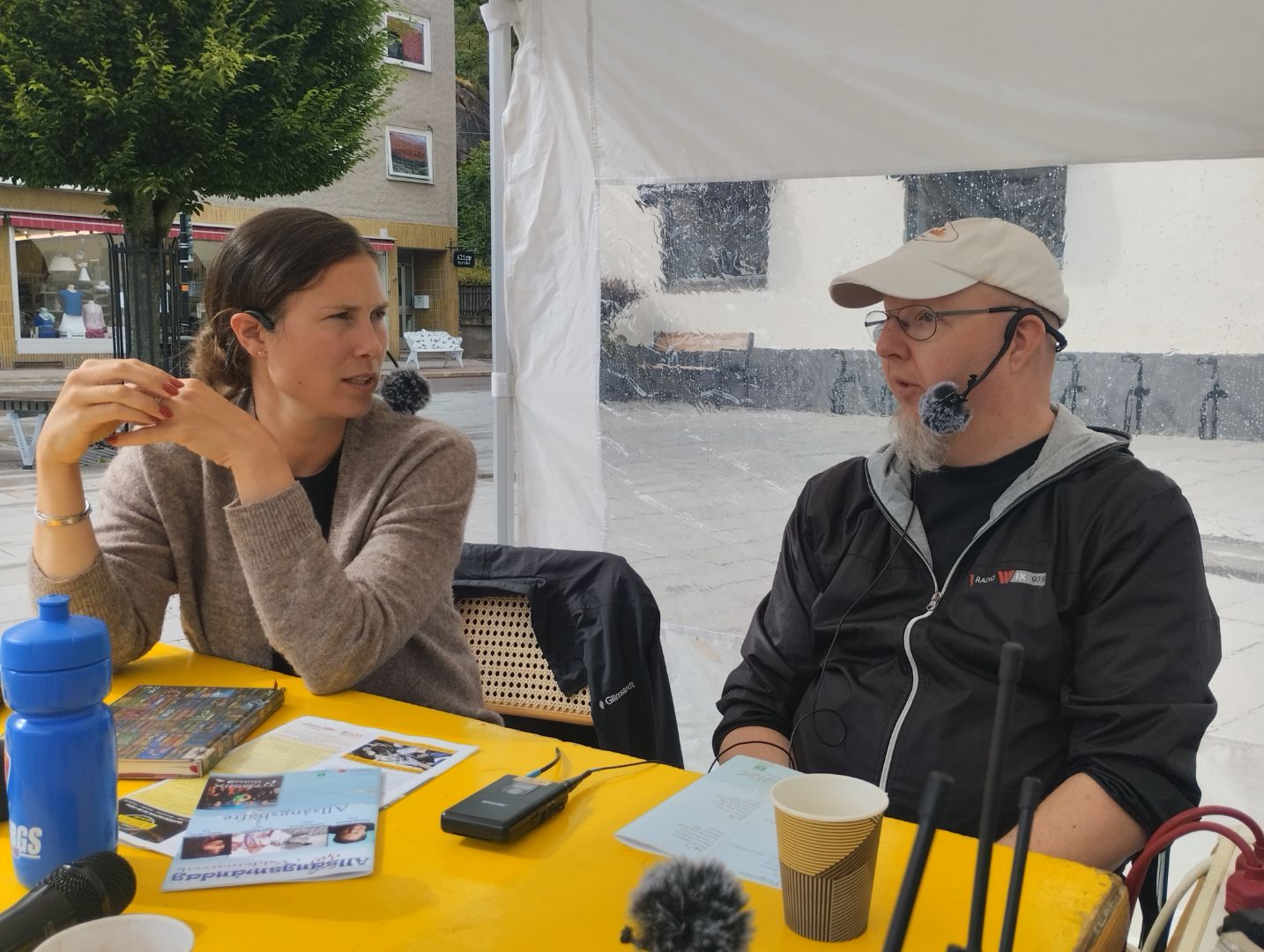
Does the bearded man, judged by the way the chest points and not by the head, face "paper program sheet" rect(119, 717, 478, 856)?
yes

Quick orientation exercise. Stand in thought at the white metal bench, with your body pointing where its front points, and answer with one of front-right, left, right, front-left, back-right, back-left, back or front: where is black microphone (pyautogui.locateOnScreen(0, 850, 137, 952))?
front-right

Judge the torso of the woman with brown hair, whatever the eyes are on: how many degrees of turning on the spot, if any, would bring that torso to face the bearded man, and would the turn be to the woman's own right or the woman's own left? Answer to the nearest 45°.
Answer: approximately 90° to the woman's own left

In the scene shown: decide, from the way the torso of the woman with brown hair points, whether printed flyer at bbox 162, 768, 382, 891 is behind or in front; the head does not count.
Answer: in front

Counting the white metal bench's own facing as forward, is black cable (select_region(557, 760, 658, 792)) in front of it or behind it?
in front

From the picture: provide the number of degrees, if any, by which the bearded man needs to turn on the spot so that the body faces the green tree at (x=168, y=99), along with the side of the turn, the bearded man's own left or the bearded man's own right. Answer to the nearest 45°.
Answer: approximately 90° to the bearded man's own right

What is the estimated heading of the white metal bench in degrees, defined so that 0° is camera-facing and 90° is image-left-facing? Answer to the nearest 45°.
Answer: approximately 315°

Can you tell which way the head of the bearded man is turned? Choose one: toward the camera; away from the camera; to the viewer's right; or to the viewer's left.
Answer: to the viewer's left

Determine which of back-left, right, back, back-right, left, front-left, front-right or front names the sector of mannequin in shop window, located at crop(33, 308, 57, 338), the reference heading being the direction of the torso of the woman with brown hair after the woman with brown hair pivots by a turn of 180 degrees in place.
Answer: front-left

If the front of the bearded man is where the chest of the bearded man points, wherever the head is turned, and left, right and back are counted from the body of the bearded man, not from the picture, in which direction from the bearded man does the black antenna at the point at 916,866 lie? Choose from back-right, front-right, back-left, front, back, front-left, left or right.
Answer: front-left

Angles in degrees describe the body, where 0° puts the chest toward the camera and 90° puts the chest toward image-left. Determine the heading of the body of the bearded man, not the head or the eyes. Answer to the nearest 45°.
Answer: approximately 45°

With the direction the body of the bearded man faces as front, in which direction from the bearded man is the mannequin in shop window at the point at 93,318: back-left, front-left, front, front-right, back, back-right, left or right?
right

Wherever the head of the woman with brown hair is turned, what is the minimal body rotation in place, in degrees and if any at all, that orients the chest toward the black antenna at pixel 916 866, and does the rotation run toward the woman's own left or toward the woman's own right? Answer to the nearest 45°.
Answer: approximately 45° to the woman's own left

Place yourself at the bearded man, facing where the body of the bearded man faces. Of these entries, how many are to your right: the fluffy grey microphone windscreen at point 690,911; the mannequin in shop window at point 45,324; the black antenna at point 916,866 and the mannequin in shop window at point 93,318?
2

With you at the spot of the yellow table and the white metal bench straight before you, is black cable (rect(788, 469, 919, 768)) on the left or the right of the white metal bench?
right
